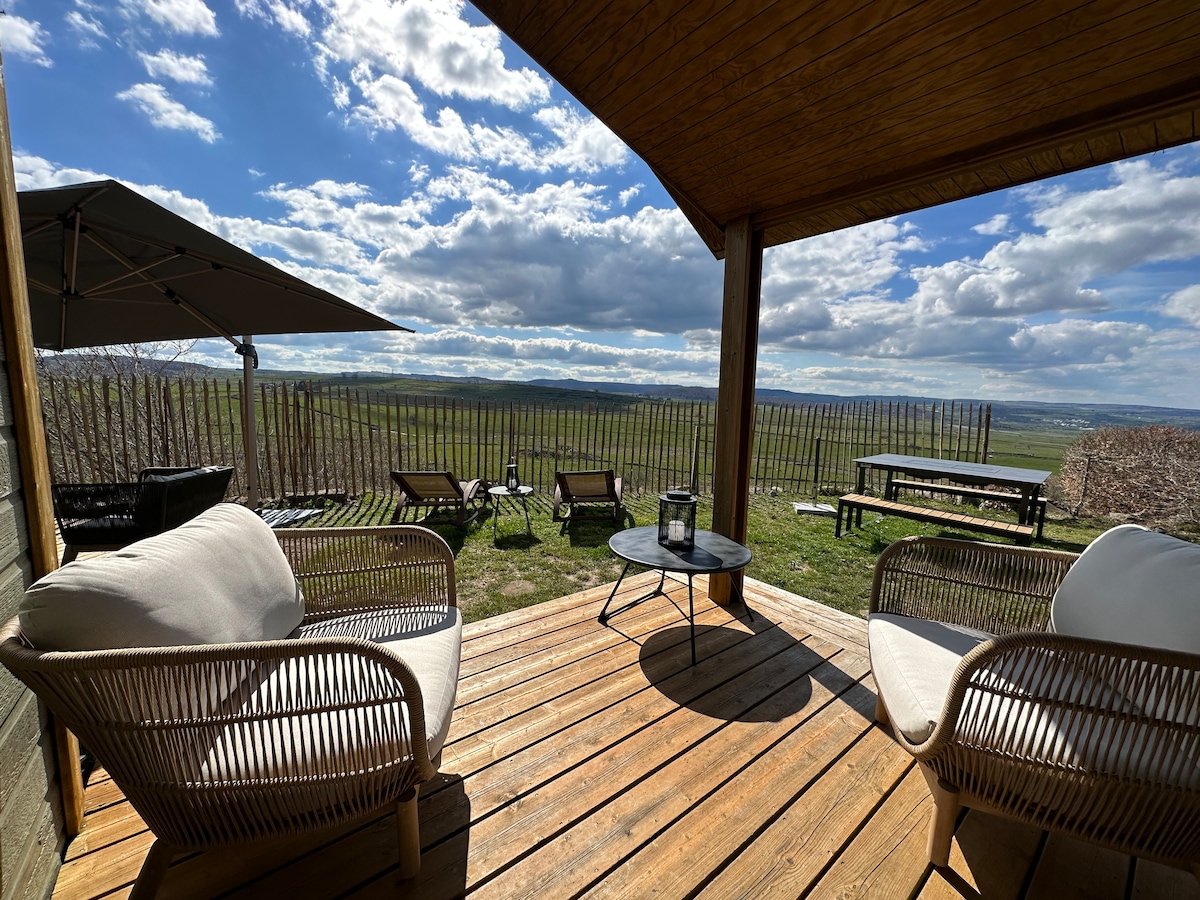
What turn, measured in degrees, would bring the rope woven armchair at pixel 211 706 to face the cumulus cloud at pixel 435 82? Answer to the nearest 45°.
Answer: approximately 45° to its left

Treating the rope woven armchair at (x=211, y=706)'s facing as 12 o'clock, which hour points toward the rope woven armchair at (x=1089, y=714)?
the rope woven armchair at (x=1089, y=714) is roughly at 1 o'clock from the rope woven armchair at (x=211, y=706).

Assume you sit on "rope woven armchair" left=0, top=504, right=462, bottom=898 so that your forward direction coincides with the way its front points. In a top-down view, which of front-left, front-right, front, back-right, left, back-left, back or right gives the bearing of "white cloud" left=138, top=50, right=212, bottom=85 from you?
left

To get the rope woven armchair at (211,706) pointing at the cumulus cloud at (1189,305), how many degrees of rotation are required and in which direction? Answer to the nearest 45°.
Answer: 0° — it already faces it

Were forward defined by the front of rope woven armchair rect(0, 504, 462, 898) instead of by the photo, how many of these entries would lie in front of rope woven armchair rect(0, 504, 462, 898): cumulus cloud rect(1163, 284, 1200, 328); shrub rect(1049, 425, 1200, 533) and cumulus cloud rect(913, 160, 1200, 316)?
3

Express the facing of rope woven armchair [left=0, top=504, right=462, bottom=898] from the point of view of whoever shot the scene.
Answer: facing to the right of the viewer

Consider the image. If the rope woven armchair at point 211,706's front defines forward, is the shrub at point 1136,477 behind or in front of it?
in front

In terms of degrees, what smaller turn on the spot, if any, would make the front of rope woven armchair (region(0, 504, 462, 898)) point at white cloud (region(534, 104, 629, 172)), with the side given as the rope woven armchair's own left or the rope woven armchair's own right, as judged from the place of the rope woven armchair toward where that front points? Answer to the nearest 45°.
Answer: approximately 45° to the rope woven armchair's own left

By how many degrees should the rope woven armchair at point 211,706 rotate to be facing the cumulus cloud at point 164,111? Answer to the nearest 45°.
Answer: approximately 90° to its left

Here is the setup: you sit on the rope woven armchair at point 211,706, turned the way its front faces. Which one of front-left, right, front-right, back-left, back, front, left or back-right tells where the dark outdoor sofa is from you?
left

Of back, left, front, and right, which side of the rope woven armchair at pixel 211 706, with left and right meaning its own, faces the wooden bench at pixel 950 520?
front

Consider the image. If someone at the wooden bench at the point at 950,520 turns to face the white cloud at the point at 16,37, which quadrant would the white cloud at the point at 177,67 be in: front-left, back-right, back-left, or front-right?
front-right
